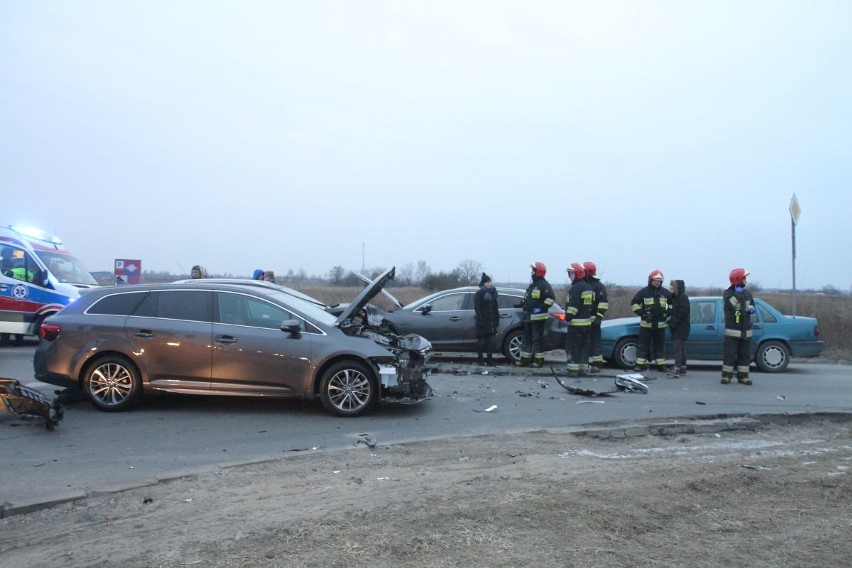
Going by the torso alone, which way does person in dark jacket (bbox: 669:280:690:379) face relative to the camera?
to the viewer's left

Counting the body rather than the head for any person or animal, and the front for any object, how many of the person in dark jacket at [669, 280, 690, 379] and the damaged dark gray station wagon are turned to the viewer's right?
1

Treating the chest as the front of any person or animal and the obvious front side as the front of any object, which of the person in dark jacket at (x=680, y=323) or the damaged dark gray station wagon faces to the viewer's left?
the person in dark jacket

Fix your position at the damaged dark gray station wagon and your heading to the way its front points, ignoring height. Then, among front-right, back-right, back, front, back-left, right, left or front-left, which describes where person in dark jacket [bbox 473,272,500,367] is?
front-left

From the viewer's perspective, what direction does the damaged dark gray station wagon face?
to the viewer's right

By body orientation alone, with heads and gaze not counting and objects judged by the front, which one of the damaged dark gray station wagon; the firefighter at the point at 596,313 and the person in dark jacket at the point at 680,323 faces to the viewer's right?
the damaged dark gray station wagon
